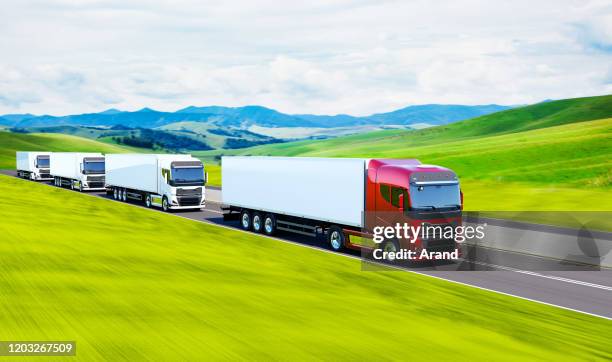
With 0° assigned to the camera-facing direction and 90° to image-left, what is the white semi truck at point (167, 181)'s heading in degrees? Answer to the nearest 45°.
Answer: approximately 315°

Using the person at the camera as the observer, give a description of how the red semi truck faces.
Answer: facing the viewer and to the right of the viewer

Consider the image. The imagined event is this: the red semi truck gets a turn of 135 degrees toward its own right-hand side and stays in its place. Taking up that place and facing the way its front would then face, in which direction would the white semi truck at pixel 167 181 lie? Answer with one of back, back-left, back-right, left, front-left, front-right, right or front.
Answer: front-right
